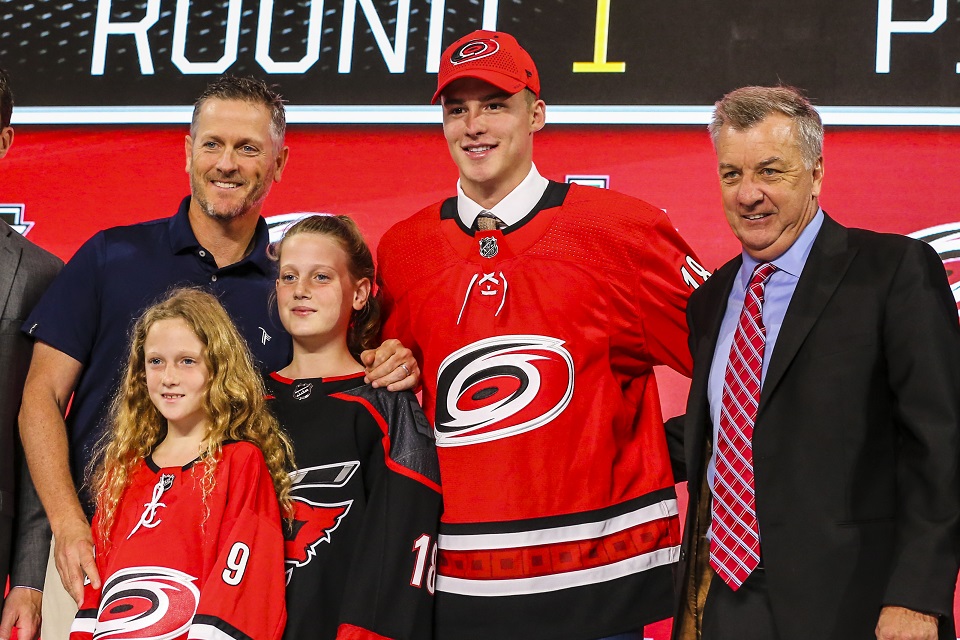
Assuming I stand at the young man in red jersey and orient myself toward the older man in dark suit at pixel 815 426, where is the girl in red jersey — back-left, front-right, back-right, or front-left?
back-right

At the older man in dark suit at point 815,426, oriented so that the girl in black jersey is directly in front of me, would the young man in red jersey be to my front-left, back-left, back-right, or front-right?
front-right

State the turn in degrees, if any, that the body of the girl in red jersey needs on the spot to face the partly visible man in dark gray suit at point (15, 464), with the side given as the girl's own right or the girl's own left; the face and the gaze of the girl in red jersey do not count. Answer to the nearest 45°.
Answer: approximately 90° to the girl's own right

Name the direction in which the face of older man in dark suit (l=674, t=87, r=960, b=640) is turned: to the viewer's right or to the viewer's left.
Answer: to the viewer's left

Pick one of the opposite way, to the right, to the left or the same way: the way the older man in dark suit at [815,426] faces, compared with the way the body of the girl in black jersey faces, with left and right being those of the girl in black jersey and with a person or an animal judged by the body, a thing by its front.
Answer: the same way

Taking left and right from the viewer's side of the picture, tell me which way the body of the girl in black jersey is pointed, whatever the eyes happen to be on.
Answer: facing the viewer and to the left of the viewer

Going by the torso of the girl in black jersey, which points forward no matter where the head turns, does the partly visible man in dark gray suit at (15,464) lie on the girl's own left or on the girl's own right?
on the girl's own right

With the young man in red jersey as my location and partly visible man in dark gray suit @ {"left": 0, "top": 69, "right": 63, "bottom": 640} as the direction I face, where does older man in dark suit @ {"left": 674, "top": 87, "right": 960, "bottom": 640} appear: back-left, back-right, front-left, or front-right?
back-left

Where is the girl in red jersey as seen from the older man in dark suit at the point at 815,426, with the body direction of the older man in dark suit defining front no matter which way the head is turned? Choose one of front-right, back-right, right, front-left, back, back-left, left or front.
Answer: front-right

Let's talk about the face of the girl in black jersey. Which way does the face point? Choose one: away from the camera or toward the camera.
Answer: toward the camera

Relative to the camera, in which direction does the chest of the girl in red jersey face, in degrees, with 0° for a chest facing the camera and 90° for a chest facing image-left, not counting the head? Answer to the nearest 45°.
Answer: approximately 45°

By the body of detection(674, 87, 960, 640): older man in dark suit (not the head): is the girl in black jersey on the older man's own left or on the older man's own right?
on the older man's own right

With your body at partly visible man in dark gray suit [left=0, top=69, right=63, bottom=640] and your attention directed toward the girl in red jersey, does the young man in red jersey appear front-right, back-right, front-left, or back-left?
front-left

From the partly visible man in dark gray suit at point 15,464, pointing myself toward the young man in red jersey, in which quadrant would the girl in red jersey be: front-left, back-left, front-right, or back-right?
front-right

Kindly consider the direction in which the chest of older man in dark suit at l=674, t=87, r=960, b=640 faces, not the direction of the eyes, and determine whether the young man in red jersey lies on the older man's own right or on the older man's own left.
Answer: on the older man's own right

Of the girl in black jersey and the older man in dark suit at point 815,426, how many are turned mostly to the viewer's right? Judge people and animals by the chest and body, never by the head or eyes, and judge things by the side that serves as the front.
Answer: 0
